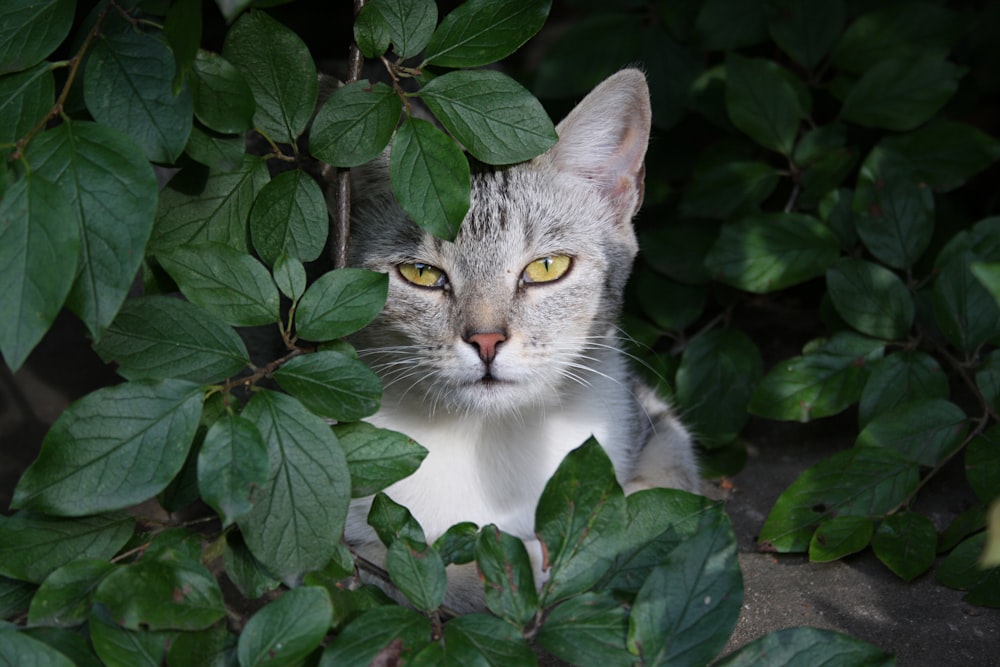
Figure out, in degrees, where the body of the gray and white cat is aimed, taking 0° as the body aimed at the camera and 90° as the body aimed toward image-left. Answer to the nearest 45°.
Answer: approximately 0°
